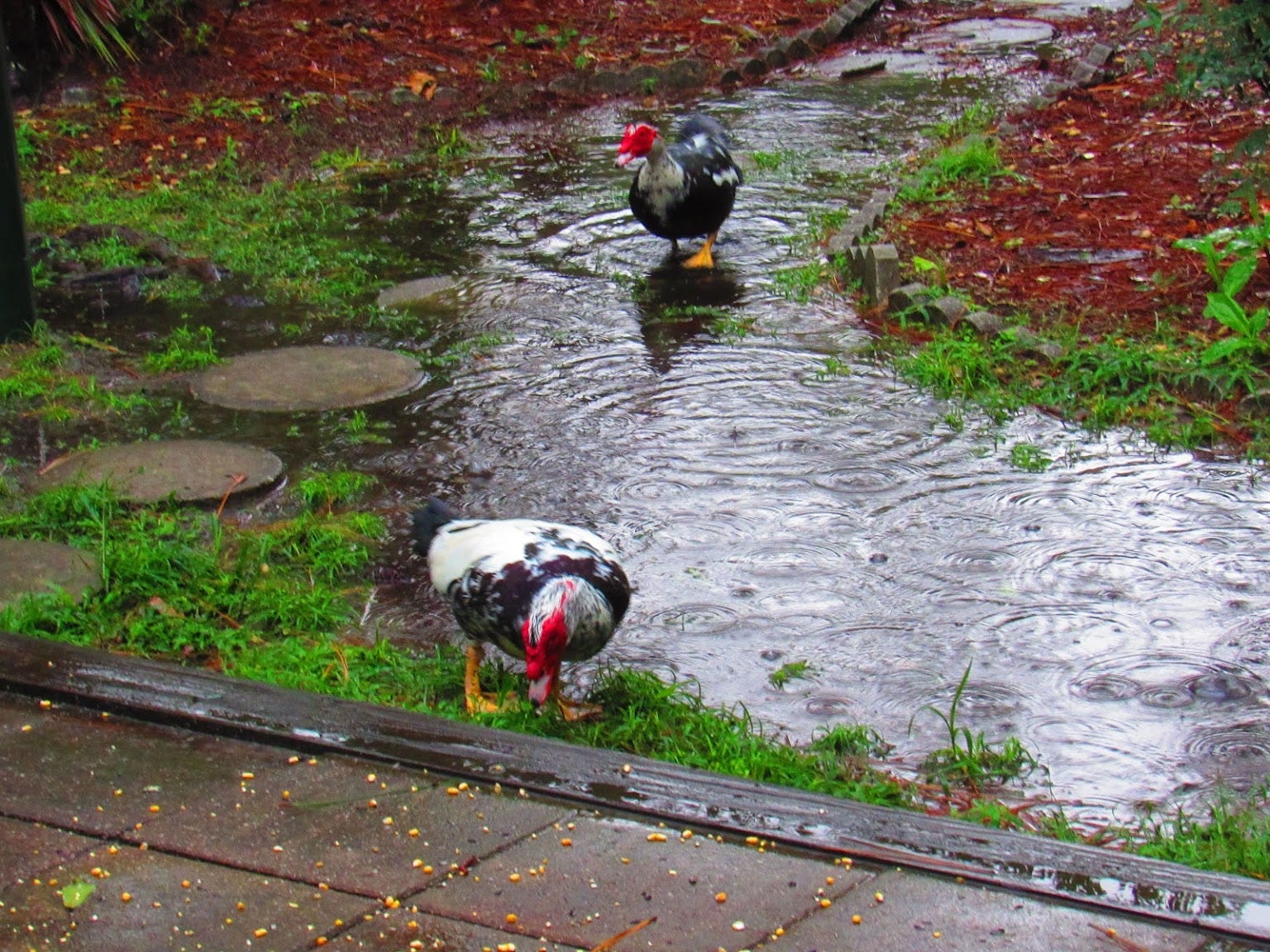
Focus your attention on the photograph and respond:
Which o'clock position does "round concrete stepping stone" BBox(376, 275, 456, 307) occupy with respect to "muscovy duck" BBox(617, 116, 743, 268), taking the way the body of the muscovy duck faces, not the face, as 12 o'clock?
The round concrete stepping stone is roughly at 1 o'clock from the muscovy duck.

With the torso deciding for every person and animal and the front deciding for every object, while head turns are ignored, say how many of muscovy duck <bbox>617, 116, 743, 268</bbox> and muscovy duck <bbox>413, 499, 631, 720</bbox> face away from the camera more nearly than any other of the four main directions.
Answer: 0

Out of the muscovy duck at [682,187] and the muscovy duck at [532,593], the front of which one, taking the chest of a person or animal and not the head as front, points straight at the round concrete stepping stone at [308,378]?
the muscovy duck at [682,187]

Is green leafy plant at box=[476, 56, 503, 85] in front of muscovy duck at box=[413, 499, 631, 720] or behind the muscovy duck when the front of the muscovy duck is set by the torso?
behind

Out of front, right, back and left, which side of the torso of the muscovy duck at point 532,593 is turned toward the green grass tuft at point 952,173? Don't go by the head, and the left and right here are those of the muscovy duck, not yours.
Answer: left

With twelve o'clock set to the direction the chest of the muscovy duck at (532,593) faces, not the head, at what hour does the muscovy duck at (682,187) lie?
the muscovy duck at (682,187) is roughly at 8 o'clock from the muscovy duck at (532,593).

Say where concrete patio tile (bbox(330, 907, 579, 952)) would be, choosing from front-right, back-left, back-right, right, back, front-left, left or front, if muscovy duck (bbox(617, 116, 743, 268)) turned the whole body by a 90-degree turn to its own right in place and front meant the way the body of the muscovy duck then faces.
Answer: back-left

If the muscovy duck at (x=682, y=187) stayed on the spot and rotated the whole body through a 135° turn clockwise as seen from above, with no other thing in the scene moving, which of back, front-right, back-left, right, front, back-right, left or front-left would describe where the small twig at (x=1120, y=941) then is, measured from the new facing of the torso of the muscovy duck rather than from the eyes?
back

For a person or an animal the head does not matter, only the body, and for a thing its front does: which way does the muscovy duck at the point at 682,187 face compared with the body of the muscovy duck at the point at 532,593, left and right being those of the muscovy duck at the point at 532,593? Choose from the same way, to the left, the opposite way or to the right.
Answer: to the right

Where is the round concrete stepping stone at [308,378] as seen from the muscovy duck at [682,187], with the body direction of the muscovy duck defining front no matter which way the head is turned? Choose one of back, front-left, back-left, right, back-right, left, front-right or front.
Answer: front

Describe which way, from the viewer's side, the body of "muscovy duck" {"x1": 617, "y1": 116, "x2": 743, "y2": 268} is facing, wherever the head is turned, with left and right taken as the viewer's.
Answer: facing the viewer and to the left of the viewer

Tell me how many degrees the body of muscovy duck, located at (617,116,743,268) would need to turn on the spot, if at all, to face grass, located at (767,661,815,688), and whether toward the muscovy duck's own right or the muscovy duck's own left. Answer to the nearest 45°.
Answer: approximately 45° to the muscovy duck's own left

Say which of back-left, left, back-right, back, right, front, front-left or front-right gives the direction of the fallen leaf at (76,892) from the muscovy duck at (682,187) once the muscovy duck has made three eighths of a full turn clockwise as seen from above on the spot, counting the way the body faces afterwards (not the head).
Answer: back

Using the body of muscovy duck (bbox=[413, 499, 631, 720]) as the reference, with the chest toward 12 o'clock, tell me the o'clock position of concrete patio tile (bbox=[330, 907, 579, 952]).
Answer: The concrete patio tile is roughly at 2 o'clock from the muscovy duck.

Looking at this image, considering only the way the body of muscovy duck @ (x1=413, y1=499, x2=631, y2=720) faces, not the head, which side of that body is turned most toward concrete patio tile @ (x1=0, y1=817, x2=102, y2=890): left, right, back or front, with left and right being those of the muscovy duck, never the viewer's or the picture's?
right

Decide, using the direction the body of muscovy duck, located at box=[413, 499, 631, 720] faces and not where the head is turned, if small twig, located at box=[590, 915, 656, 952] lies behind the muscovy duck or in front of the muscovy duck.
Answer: in front

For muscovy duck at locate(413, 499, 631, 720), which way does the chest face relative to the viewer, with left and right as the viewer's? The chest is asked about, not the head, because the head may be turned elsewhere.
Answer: facing the viewer and to the right of the viewer
